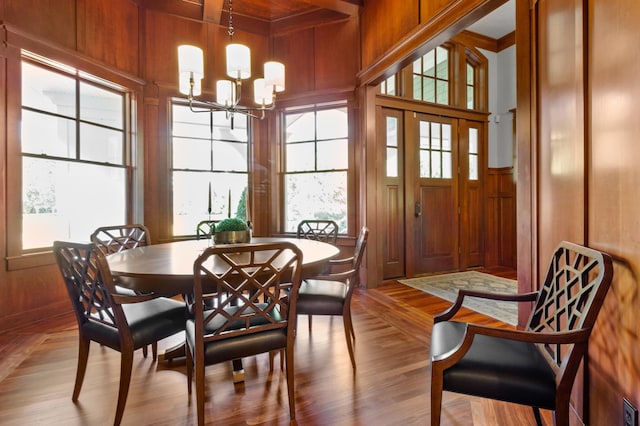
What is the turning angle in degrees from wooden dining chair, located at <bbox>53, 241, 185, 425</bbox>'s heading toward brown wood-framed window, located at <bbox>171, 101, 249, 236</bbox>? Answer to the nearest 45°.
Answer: approximately 45° to its left

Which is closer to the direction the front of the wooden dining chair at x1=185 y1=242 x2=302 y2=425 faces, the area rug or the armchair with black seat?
the area rug

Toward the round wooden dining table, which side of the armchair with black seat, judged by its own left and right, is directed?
front

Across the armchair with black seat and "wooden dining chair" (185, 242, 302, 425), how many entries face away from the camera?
1

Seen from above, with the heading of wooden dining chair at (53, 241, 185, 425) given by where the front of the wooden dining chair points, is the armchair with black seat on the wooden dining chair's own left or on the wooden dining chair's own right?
on the wooden dining chair's own right

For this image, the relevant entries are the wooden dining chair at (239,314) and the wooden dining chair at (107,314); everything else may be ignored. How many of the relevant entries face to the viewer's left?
0

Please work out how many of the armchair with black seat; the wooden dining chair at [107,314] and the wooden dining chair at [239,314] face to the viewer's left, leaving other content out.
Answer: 1

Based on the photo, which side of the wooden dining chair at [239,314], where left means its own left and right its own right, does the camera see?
back

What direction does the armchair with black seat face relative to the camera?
to the viewer's left

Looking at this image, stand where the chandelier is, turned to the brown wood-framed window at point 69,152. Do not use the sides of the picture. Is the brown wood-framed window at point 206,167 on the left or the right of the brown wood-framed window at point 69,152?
right

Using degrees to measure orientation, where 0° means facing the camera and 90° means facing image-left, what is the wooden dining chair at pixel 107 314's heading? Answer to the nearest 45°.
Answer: approximately 225°

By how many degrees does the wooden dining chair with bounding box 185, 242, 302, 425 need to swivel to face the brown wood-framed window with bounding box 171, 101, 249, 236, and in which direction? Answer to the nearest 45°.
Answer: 0° — it already faces it
